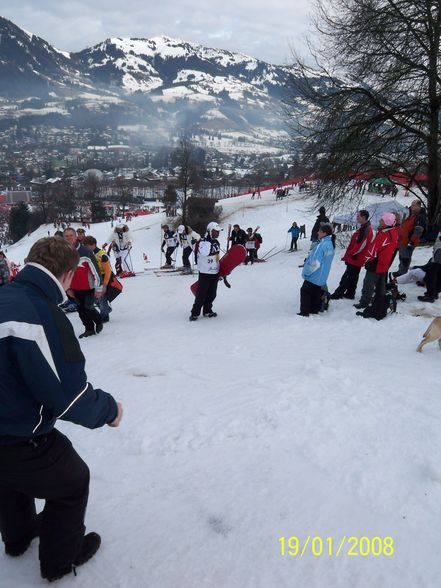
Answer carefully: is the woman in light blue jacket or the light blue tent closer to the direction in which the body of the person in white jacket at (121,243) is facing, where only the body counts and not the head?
the woman in light blue jacket

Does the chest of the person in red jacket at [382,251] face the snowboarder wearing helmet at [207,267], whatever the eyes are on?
yes

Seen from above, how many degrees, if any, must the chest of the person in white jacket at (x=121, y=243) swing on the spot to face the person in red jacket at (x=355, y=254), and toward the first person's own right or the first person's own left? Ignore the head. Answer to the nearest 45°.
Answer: approximately 45° to the first person's own left

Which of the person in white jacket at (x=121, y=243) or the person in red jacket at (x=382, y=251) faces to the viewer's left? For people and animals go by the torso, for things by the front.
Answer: the person in red jacket

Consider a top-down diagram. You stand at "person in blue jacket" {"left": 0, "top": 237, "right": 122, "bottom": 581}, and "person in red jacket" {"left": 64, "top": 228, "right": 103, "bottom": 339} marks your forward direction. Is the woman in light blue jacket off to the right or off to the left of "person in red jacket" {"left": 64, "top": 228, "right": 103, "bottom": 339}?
right

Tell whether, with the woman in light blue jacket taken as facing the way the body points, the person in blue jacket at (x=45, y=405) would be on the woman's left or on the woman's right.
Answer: on the woman's left

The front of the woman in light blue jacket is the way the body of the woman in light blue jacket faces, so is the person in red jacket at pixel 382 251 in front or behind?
behind

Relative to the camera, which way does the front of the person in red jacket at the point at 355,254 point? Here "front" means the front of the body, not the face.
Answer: to the viewer's left

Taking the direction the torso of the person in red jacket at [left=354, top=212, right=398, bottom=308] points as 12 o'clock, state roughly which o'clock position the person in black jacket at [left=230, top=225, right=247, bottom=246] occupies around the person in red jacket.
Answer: The person in black jacket is roughly at 2 o'clock from the person in red jacket.

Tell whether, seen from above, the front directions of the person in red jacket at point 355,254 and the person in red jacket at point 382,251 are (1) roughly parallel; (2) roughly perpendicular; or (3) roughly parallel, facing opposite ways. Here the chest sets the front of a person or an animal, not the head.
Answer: roughly parallel

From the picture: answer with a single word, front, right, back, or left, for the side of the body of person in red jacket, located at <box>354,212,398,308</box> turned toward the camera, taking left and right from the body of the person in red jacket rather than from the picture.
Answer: left

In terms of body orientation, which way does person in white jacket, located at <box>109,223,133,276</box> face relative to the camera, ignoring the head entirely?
toward the camera

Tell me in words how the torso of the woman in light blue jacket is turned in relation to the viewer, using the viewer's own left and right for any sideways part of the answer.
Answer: facing to the left of the viewer

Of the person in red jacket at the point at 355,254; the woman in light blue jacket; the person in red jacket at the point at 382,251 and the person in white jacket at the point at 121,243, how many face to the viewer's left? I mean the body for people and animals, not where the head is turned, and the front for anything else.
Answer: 3

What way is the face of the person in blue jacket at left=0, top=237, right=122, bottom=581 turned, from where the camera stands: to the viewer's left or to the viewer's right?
to the viewer's right

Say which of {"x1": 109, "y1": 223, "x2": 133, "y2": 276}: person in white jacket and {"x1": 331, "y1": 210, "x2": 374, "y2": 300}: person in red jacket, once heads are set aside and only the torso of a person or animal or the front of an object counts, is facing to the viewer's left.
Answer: the person in red jacket

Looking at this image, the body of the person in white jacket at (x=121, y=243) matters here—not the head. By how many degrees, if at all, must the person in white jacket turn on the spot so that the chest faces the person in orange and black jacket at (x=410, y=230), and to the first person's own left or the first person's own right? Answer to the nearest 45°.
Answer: approximately 45° to the first person's own left

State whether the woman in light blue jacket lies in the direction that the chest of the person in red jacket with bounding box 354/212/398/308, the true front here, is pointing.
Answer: yes

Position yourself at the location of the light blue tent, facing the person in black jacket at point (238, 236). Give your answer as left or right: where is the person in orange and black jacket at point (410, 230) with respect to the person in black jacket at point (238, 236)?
left
